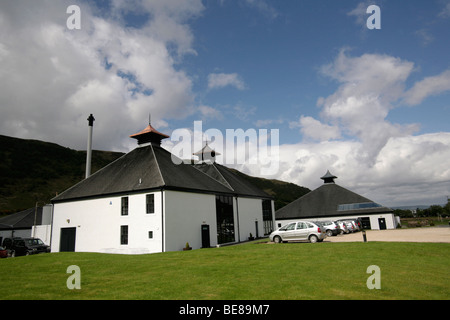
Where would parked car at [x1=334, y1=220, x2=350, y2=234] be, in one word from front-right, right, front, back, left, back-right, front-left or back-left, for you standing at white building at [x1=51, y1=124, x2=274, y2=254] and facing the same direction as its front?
front-left

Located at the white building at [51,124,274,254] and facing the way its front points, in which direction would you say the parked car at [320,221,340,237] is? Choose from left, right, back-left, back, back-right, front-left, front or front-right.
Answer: front-left

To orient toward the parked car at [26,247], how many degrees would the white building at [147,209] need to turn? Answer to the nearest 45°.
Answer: approximately 135° to its right

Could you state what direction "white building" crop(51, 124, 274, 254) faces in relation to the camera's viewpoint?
facing the viewer and to the right of the viewer

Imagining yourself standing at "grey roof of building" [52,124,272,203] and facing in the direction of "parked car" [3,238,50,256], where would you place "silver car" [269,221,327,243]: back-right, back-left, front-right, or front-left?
back-left

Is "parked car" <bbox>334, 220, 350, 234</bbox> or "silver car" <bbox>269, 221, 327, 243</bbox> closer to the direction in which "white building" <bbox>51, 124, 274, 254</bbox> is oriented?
the silver car

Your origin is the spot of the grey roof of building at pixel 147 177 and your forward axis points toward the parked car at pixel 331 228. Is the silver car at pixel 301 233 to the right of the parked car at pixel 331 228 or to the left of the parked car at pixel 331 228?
right
